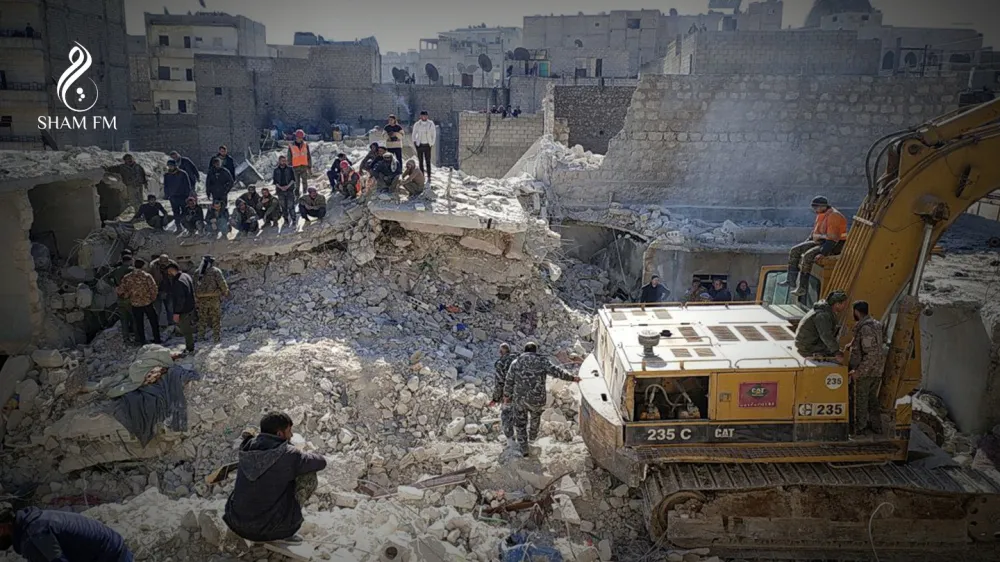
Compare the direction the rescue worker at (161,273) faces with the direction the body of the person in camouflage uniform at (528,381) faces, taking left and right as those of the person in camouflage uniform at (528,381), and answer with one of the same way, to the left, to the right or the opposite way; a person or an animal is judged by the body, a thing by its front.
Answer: to the right

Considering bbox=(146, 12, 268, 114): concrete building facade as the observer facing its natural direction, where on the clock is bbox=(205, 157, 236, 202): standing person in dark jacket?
The standing person in dark jacket is roughly at 12 o'clock from the concrete building facade.

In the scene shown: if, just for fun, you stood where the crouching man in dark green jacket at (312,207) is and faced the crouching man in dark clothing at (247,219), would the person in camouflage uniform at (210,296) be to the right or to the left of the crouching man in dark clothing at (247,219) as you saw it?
left

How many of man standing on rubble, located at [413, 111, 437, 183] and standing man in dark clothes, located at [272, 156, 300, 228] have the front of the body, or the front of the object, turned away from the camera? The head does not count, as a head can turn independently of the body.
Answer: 0

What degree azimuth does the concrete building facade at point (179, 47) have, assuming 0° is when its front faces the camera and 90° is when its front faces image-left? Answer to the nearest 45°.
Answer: approximately 0°

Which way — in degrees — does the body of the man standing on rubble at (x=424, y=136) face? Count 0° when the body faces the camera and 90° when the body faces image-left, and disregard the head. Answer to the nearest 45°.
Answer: approximately 0°

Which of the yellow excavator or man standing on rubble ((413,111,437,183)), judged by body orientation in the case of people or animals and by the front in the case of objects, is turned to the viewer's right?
the yellow excavator

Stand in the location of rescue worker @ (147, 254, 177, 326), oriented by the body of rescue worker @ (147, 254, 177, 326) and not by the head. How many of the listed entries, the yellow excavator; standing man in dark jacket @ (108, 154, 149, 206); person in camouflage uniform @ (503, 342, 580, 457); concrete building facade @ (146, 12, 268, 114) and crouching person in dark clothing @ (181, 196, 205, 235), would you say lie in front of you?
2

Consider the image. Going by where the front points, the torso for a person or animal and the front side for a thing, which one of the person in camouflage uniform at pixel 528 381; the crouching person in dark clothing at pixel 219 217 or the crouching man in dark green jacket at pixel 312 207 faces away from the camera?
the person in camouflage uniform at pixel 528 381

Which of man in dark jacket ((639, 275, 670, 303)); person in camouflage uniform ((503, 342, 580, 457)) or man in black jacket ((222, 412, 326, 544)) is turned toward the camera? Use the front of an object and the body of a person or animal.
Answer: man in dark jacket ((639, 275, 670, 303))

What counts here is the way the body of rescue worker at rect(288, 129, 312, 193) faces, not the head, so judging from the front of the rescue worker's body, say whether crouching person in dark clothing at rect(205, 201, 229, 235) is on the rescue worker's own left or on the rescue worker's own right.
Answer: on the rescue worker's own right
